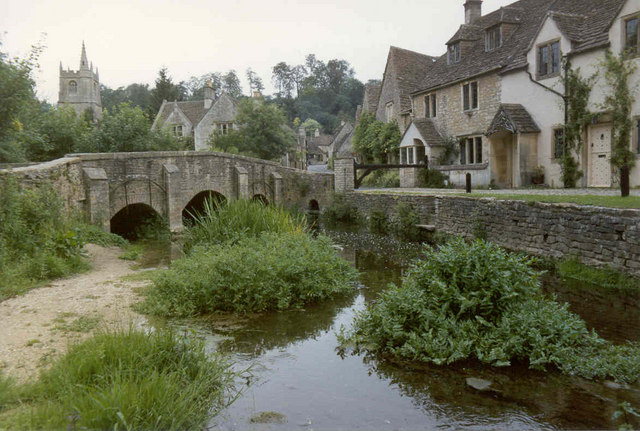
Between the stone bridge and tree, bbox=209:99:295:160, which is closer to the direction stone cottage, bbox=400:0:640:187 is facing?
the stone bridge

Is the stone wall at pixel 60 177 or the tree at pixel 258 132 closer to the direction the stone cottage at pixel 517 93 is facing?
the stone wall

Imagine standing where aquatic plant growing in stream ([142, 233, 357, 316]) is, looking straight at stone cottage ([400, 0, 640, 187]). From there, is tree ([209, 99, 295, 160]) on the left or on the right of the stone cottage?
left

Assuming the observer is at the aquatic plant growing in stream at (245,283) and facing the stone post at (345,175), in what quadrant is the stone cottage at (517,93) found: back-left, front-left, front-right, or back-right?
front-right

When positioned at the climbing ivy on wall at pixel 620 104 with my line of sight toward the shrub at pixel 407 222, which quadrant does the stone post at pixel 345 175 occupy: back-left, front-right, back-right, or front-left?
front-right

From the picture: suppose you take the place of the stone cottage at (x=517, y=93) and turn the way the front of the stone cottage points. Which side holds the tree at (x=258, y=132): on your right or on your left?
on your right

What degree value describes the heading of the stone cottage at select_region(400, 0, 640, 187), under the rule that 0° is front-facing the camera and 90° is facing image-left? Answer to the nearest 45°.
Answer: approximately 45°

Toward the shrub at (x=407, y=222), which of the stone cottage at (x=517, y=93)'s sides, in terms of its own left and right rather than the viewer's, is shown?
front

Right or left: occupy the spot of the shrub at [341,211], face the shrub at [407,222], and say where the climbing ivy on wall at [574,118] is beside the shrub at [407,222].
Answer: left

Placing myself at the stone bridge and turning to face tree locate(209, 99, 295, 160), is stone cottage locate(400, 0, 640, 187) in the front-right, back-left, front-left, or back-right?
front-right

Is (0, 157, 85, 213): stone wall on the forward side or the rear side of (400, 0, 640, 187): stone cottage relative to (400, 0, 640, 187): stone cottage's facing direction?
on the forward side

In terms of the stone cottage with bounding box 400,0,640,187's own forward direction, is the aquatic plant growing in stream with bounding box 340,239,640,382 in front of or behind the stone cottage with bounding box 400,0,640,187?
in front
